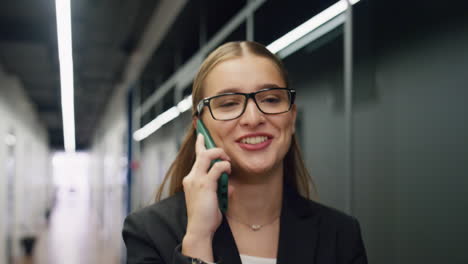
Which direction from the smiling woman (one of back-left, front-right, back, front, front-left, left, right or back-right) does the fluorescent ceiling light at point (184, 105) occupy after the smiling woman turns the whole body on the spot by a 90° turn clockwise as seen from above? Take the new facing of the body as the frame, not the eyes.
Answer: right

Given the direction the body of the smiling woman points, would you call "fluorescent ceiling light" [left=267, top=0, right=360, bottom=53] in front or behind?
behind

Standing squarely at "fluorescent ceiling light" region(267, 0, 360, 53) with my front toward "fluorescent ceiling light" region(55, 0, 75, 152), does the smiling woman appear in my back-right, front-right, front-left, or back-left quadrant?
back-left

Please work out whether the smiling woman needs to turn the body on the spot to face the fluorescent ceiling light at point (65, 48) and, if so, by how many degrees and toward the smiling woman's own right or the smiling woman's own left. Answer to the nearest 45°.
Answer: approximately 135° to the smiling woman's own right

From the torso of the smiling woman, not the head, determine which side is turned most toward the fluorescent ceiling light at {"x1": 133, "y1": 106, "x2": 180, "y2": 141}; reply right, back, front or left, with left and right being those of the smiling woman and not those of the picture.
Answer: back

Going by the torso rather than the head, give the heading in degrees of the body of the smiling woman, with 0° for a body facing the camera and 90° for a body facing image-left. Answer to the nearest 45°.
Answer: approximately 0°
